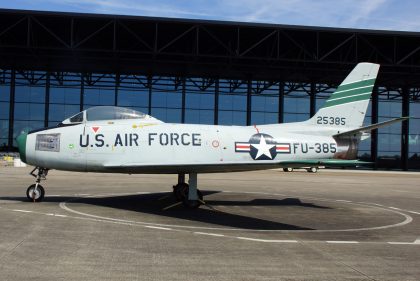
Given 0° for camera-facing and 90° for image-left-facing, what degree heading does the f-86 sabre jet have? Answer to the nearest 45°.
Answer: approximately 90°

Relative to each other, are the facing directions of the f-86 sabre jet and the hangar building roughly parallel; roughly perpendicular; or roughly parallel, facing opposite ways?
roughly perpendicular

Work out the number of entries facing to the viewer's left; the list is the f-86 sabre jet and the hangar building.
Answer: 1

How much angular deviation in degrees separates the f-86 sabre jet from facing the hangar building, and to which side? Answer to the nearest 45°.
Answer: approximately 90° to its right

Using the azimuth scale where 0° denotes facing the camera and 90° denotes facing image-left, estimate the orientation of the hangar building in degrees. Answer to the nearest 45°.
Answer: approximately 0°

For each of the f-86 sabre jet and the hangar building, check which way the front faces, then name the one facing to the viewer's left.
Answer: the f-86 sabre jet

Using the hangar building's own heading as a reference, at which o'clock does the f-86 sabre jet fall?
The f-86 sabre jet is roughly at 12 o'clock from the hangar building.
